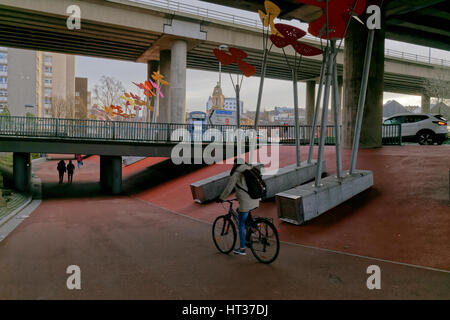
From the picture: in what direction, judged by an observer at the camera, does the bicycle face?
facing away from the viewer and to the left of the viewer

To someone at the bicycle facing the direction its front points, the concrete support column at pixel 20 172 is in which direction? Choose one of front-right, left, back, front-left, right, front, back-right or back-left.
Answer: front

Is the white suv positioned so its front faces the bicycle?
no

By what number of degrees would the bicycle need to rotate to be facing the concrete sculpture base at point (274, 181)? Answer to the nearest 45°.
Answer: approximately 45° to its right

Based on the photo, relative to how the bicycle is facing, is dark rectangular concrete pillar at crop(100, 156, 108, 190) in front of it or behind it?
in front

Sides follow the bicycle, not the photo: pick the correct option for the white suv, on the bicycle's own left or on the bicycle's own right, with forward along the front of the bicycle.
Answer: on the bicycle's own right

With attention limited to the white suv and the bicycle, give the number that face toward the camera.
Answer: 0
